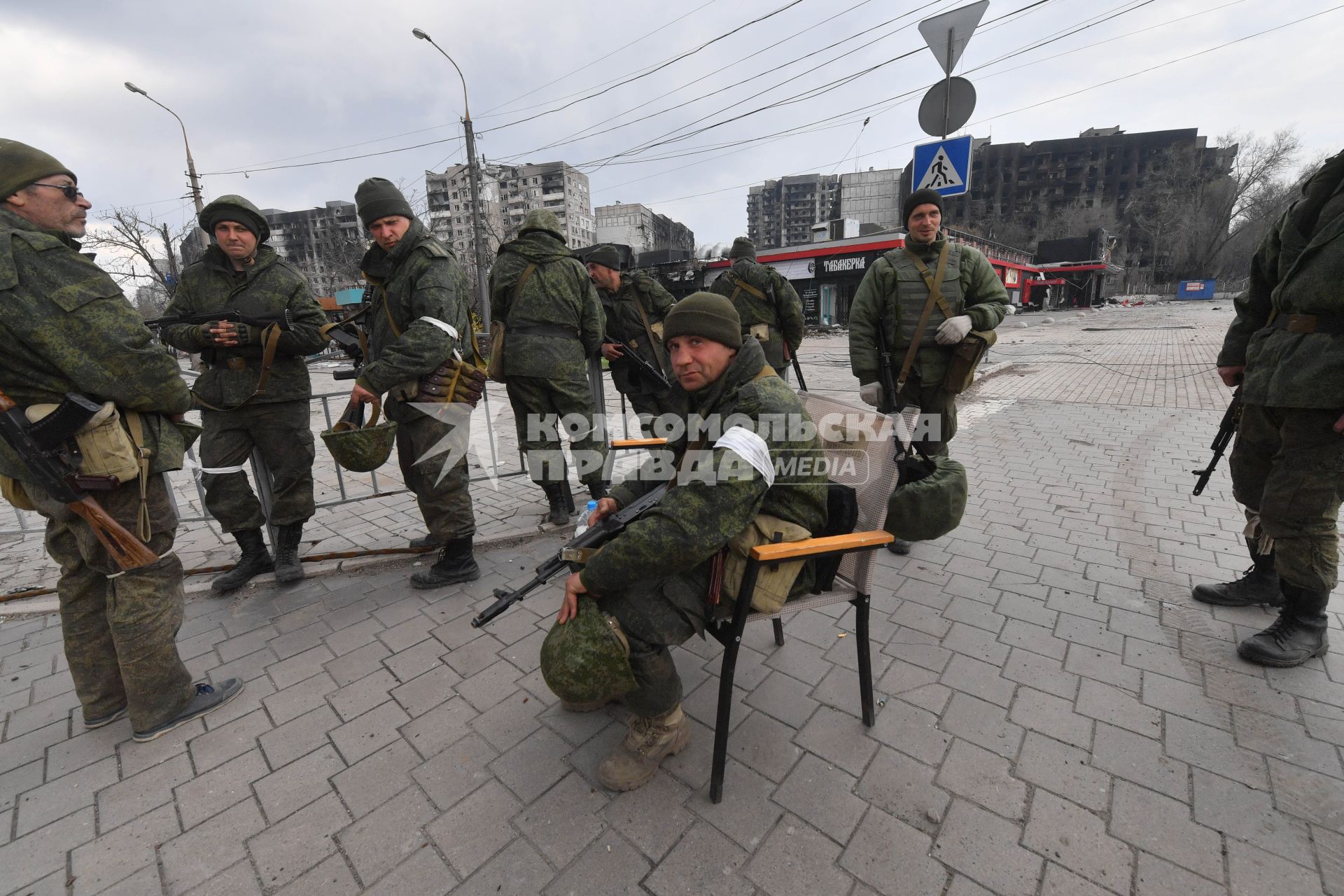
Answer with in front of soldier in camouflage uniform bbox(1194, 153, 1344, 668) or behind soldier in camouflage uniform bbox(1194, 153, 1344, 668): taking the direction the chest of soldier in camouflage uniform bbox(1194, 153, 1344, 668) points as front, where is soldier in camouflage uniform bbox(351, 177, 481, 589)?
in front

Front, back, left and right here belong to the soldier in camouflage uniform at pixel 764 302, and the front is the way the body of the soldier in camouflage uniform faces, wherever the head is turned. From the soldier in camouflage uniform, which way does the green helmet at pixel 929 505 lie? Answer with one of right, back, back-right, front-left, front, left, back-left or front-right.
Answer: back

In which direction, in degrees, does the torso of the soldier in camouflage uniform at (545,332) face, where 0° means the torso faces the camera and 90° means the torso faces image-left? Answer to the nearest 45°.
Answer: approximately 180°

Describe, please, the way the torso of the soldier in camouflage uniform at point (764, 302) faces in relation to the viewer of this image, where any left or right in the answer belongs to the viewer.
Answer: facing away from the viewer

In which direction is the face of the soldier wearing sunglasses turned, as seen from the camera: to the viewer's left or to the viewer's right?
to the viewer's right

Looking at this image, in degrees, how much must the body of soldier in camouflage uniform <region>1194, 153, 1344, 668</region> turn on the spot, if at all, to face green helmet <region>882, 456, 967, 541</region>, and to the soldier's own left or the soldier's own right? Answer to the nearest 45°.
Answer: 0° — they already face it

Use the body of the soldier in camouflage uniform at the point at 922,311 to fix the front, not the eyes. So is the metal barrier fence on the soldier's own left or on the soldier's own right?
on the soldier's own right

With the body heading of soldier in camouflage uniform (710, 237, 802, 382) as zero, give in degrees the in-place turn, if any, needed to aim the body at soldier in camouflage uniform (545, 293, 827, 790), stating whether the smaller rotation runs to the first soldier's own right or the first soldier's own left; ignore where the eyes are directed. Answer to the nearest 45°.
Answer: approximately 180°
